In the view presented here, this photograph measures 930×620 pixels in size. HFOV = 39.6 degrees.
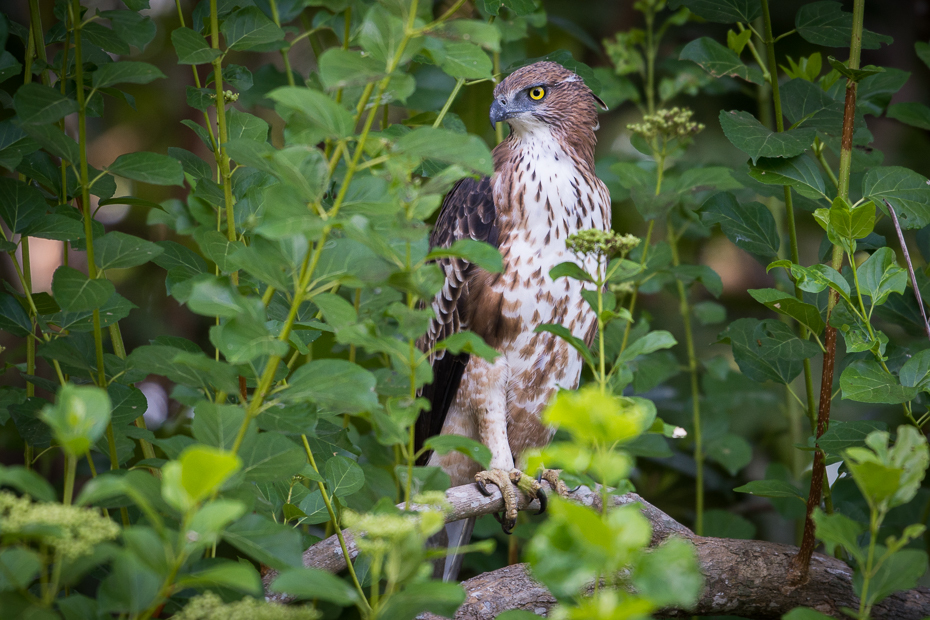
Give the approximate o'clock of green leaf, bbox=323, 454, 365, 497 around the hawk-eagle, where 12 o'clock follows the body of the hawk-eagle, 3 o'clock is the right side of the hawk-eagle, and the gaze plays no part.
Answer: The green leaf is roughly at 2 o'clock from the hawk-eagle.

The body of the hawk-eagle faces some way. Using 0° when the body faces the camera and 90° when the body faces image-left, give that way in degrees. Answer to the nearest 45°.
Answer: approximately 315°

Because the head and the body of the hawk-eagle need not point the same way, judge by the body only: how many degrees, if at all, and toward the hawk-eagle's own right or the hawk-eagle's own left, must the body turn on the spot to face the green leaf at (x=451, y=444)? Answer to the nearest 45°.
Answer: approximately 45° to the hawk-eagle's own right

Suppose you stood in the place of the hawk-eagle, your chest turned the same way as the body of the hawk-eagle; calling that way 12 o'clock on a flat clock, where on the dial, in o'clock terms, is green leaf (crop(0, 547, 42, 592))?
The green leaf is roughly at 2 o'clock from the hawk-eagle.
